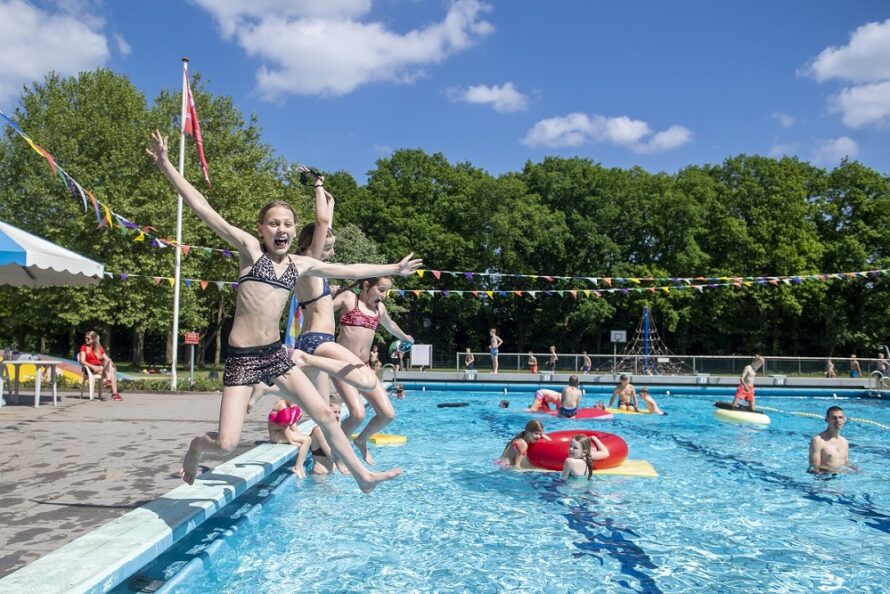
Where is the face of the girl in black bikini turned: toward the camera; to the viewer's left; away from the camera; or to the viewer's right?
toward the camera

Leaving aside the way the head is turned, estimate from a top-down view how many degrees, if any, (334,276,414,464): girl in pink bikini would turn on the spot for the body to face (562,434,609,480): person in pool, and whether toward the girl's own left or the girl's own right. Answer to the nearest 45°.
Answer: approximately 90° to the girl's own left

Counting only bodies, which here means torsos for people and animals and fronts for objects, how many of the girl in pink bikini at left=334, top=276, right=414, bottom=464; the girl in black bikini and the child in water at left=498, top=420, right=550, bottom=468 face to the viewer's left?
0

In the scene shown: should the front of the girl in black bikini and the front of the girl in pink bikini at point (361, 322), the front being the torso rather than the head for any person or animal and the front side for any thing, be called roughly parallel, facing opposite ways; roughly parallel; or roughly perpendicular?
roughly parallel

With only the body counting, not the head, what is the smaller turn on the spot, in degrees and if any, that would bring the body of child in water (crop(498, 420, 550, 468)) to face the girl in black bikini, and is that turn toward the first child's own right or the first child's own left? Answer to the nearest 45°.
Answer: approximately 90° to the first child's own right

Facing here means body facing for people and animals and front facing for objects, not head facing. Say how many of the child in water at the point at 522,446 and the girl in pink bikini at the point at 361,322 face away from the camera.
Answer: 0

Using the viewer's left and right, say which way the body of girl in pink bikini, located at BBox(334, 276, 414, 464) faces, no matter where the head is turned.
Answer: facing the viewer and to the right of the viewer

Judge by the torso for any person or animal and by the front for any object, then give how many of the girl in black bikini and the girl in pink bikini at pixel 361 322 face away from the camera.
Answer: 0

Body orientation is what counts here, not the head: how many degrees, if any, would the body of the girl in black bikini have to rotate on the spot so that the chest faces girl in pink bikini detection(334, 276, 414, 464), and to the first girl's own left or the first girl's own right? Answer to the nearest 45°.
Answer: approximately 90° to the first girl's own left

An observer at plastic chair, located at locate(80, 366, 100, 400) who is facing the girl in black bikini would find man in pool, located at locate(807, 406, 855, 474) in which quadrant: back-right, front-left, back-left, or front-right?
front-left
